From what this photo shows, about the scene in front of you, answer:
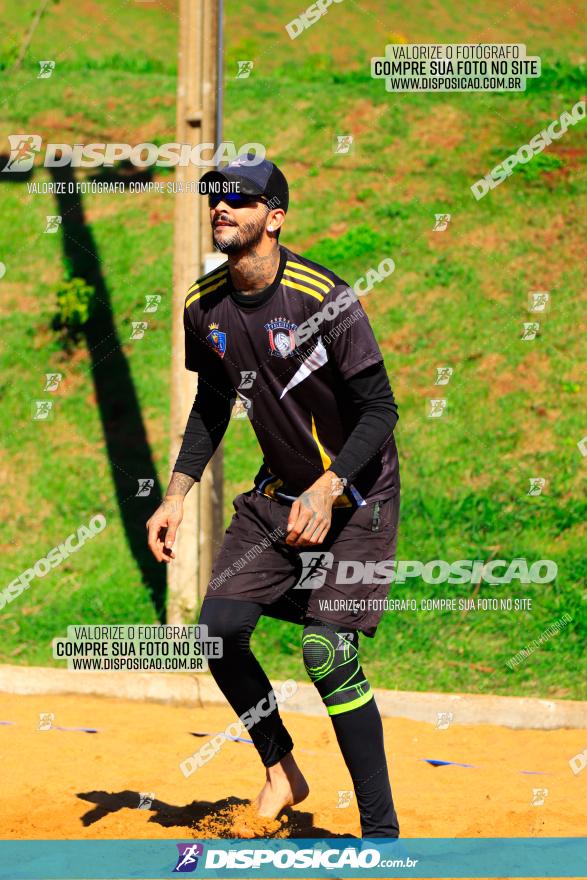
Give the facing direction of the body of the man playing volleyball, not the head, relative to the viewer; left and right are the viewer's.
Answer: facing the viewer and to the left of the viewer

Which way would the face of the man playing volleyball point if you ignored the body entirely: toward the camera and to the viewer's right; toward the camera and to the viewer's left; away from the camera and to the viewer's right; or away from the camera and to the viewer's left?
toward the camera and to the viewer's left
